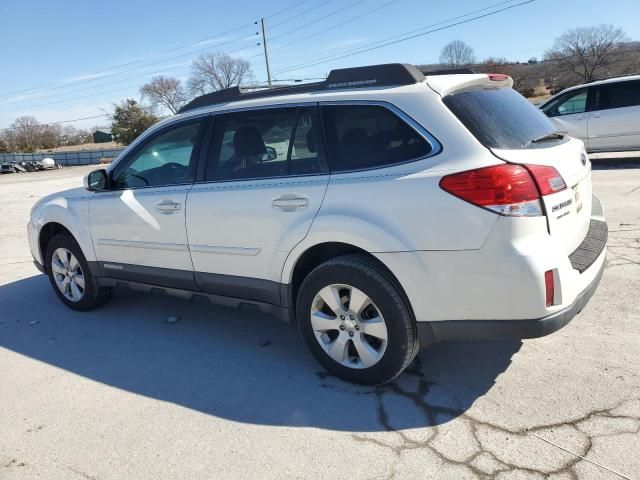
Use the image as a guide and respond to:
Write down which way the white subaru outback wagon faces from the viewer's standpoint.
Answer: facing away from the viewer and to the left of the viewer

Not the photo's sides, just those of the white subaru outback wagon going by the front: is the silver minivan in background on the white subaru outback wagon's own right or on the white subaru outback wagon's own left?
on the white subaru outback wagon's own right

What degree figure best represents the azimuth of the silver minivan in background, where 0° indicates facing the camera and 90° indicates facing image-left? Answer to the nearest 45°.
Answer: approximately 90°

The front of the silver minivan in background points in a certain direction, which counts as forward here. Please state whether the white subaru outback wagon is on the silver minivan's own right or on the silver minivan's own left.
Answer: on the silver minivan's own left
